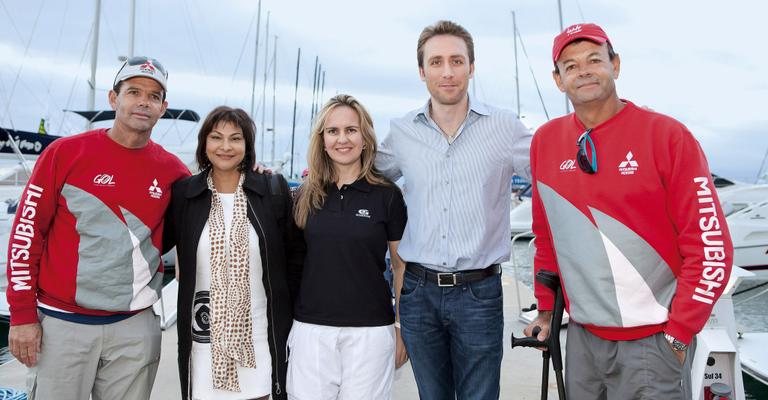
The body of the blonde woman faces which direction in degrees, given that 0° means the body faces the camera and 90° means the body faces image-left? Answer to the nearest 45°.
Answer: approximately 0°

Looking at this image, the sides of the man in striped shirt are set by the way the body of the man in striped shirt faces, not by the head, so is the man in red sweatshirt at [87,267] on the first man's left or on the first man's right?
on the first man's right

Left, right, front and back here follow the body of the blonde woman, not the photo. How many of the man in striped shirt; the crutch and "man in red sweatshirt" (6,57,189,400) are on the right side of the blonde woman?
1

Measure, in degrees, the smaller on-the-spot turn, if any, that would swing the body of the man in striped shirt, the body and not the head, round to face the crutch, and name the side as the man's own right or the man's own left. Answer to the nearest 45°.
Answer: approximately 45° to the man's own left

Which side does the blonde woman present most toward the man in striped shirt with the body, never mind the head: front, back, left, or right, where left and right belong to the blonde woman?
left

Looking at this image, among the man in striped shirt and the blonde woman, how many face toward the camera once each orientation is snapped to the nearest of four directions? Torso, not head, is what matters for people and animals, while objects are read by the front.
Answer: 2

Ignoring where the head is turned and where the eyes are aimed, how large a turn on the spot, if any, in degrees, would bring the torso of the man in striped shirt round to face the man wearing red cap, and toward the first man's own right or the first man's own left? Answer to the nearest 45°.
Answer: approximately 45° to the first man's own left

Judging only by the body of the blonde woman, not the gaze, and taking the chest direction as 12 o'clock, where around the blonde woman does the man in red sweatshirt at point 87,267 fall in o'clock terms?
The man in red sweatshirt is roughly at 3 o'clock from the blonde woman.
